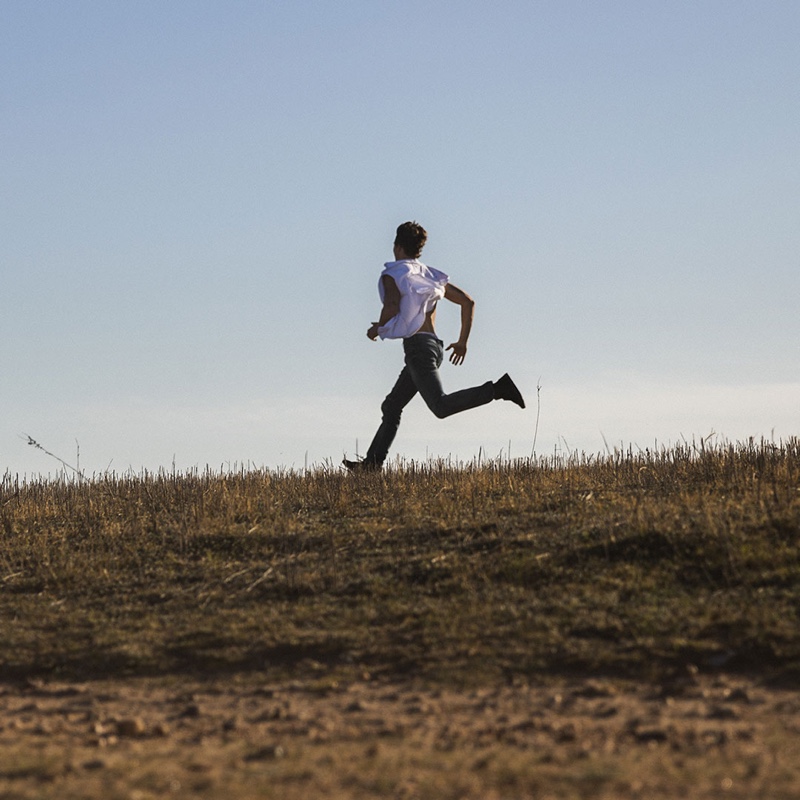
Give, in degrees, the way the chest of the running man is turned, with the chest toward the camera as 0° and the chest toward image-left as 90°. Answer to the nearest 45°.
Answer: approximately 135°

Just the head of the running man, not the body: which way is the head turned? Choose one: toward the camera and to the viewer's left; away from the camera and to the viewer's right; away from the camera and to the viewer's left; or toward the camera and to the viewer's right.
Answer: away from the camera and to the viewer's left
